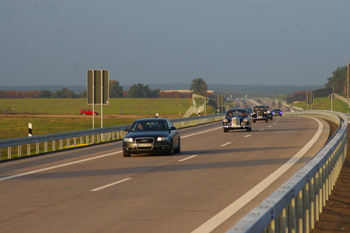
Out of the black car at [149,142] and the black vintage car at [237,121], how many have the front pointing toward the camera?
2

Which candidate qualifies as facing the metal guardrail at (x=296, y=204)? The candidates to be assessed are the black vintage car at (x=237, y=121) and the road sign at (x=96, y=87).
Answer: the black vintage car

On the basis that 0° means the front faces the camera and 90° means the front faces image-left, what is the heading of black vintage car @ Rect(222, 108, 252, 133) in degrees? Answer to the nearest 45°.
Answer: approximately 0°

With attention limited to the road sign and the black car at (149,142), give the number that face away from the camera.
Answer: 1

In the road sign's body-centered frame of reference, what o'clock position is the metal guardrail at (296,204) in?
The metal guardrail is roughly at 6 o'clock from the road sign.

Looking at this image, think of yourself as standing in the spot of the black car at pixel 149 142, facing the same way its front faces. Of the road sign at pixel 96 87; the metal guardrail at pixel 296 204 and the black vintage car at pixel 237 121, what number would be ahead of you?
1

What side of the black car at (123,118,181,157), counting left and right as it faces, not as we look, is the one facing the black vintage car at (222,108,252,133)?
back

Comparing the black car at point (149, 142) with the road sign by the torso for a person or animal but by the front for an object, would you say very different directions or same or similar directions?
very different directions

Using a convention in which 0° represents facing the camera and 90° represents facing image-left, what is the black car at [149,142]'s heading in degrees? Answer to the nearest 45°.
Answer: approximately 0°

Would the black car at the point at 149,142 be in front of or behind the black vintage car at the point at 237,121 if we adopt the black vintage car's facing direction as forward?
in front

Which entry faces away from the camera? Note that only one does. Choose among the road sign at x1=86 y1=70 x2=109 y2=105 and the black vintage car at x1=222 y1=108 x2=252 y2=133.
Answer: the road sign

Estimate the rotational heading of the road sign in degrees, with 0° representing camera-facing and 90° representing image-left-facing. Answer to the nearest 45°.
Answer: approximately 180°

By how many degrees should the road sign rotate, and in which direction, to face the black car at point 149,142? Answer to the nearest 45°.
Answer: approximately 180°

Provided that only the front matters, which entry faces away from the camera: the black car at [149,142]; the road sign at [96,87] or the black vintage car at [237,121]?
the road sign

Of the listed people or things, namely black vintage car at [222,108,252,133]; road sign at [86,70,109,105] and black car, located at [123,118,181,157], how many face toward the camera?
2

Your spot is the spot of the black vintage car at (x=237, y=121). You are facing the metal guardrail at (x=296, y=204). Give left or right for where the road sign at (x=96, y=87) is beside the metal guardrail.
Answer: right
